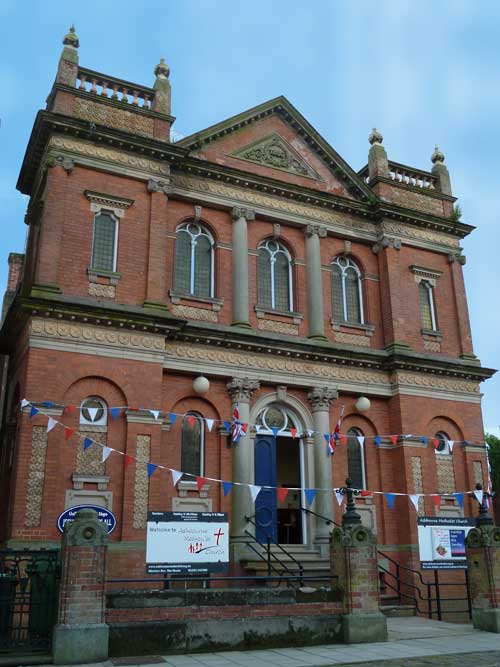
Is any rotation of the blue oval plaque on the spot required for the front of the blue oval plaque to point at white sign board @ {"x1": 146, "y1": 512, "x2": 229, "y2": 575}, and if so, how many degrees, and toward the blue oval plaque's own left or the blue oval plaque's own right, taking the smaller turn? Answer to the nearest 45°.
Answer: approximately 45° to the blue oval plaque's own left

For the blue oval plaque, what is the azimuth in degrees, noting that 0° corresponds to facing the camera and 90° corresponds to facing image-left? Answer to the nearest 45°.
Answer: approximately 0°

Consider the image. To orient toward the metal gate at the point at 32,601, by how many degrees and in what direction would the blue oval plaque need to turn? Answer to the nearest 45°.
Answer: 0° — it already faces it

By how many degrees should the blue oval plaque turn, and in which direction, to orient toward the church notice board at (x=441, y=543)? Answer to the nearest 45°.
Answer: approximately 90° to its left

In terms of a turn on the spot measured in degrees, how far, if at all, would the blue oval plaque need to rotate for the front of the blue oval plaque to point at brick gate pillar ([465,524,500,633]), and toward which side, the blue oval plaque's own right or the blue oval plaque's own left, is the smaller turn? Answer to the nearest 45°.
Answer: approximately 90° to the blue oval plaque's own left

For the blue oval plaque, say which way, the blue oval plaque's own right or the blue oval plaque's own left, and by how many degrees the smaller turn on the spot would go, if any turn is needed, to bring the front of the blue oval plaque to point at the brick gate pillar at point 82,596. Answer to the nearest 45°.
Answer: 0° — it already faces it

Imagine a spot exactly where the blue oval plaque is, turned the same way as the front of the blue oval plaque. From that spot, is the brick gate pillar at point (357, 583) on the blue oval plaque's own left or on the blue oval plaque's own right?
on the blue oval plaque's own left
